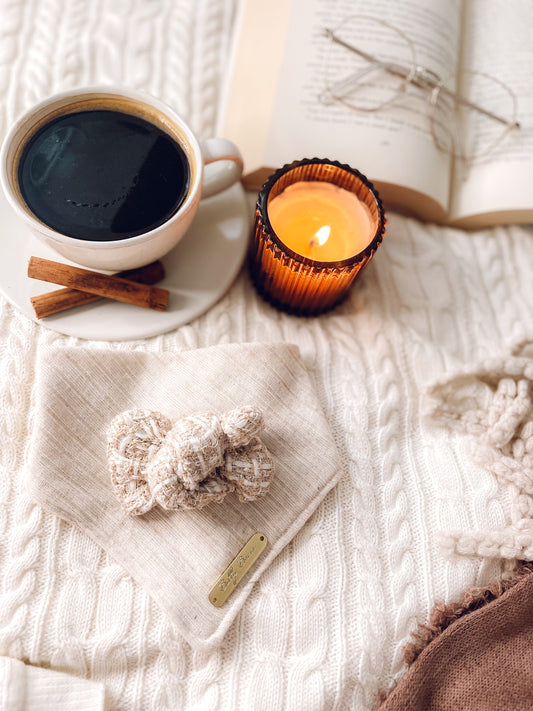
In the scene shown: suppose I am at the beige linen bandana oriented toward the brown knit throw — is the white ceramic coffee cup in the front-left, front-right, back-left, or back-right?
back-left

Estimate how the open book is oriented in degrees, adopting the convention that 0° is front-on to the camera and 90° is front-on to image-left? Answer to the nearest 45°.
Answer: approximately 0°
